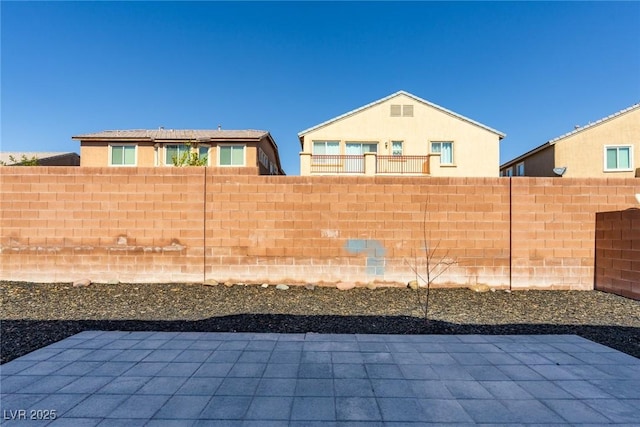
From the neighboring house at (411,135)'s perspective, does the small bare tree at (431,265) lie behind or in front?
behind

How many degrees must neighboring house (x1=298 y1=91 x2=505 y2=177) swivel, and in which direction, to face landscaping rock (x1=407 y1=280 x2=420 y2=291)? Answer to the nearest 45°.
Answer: approximately 180°

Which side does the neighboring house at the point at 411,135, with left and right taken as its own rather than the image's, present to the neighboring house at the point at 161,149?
left

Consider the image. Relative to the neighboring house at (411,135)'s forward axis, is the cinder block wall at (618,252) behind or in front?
behind

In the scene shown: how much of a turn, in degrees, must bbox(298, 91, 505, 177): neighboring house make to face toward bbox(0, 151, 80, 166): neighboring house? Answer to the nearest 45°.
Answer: approximately 90° to its left

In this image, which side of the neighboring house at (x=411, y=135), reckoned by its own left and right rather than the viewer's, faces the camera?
back
